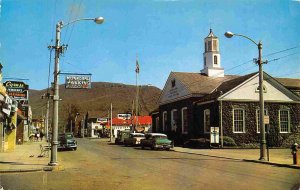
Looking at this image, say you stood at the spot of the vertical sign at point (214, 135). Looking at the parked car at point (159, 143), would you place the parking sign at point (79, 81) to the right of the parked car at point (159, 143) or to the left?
left

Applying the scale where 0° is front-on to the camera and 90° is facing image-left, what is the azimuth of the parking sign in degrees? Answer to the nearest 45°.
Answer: approximately 0°

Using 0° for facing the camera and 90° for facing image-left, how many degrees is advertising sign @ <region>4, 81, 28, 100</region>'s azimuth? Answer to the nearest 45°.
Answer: approximately 0°

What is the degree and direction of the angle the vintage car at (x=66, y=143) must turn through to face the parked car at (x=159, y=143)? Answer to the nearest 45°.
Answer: approximately 45° to its left

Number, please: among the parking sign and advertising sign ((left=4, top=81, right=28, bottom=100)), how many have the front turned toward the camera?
2

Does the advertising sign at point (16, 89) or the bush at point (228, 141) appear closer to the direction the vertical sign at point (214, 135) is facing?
the advertising sign

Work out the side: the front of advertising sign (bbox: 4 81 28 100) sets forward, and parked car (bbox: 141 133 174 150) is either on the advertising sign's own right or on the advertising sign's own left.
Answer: on the advertising sign's own left

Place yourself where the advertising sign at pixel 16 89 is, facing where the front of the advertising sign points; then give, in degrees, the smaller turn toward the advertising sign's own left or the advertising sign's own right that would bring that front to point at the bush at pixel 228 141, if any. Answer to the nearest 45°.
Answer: approximately 90° to the advertising sign's own left

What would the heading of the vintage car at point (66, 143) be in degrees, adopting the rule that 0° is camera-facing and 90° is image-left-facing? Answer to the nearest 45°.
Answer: approximately 315°
